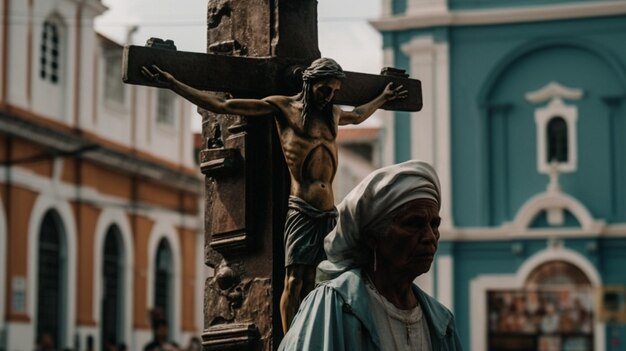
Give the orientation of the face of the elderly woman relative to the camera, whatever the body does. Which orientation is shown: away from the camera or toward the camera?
toward the camera

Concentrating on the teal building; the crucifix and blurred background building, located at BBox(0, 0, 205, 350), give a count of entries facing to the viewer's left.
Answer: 0

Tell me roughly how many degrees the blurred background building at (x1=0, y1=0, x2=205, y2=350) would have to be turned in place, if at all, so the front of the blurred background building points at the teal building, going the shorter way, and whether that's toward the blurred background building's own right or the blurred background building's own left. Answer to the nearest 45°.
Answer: approximately 45° to the blurred background building's own left

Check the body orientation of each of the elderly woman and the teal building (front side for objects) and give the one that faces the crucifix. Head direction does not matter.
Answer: the teal building

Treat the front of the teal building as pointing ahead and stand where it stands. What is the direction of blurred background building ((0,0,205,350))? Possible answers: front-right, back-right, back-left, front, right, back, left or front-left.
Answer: right

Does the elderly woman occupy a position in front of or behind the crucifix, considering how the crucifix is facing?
in front

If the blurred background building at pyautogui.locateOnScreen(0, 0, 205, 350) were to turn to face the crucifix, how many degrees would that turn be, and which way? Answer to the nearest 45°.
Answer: approximately 45° to its right

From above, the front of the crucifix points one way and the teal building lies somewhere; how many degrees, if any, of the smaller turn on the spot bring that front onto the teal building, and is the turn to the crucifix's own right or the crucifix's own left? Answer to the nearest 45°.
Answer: approximately 135° to the crucifix's own left

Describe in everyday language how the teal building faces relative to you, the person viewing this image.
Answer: facing the viewer

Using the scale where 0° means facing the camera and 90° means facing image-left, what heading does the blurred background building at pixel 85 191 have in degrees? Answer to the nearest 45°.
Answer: approximately 315°

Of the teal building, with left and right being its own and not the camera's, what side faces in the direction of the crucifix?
front
